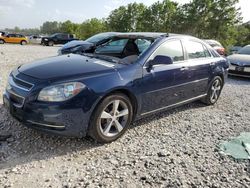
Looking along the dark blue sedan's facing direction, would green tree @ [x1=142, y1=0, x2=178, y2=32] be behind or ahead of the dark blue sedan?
behind

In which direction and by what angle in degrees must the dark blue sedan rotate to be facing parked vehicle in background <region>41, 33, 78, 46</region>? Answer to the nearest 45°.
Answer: approximately 135° to its right

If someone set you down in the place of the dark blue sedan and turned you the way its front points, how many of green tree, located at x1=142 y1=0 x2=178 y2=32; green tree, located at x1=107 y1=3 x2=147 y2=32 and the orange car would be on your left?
0

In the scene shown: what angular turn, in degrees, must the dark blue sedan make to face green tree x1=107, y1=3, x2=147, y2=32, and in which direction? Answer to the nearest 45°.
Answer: approximately 135° to its right

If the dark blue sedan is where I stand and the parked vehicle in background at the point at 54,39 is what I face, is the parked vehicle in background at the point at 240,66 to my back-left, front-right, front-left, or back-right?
front-right

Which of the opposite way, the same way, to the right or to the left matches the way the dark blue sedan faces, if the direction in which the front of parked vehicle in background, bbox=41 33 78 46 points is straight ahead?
the same way

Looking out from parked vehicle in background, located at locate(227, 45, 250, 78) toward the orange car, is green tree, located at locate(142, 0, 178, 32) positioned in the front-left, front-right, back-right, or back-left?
front-right

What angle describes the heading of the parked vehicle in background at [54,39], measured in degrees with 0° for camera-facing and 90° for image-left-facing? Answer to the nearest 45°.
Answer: approximately 45°

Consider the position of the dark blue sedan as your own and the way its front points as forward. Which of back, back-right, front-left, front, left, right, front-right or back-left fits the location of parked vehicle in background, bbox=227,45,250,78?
back
